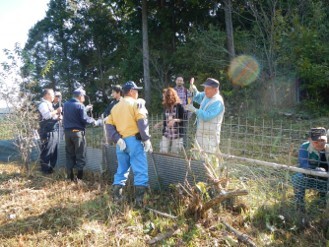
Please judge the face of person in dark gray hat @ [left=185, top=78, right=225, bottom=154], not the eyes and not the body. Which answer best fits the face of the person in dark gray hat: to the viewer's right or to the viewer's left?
to the viewer's left

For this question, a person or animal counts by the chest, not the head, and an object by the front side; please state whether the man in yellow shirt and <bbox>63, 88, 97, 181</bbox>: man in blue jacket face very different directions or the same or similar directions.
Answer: same or similar directions

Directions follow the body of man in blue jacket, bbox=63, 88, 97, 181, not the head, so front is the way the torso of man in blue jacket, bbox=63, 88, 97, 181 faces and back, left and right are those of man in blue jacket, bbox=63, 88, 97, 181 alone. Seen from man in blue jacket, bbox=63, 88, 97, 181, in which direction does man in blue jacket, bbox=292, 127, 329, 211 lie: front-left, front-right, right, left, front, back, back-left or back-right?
right

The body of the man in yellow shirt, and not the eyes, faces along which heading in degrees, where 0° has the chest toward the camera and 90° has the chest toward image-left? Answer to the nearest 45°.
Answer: approximately 225°

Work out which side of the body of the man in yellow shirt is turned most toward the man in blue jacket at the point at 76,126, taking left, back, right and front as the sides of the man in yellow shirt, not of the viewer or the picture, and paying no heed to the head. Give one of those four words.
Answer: left

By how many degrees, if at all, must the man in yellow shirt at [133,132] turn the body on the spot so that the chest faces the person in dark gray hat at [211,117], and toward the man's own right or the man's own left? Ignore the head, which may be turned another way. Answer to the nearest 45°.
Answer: approximately 45° to the man's own right

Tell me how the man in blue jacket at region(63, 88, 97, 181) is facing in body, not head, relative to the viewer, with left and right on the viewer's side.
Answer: facing away from the viewer and to the right of the viewer

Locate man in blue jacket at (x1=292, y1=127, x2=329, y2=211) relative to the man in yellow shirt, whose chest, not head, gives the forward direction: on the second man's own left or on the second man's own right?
on the second man's own right

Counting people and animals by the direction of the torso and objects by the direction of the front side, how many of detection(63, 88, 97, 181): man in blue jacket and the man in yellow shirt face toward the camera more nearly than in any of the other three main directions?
0

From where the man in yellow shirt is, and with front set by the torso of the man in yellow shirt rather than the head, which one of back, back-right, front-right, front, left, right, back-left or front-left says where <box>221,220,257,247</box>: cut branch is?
right
